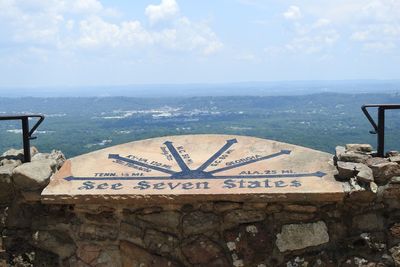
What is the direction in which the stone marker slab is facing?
toward the camera
